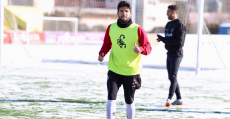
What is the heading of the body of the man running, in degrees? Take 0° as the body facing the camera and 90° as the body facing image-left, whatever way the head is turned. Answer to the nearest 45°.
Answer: approximately 0°

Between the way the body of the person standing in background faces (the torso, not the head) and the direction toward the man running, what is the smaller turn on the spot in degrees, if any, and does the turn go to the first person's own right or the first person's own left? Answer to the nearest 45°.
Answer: approximately 45° to the first person's own left

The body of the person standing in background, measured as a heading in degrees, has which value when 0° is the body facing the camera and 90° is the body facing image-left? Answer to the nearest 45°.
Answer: approximately 45°

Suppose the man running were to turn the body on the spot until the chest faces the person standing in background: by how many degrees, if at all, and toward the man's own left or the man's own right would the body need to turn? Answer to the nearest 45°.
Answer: approximately 180°
